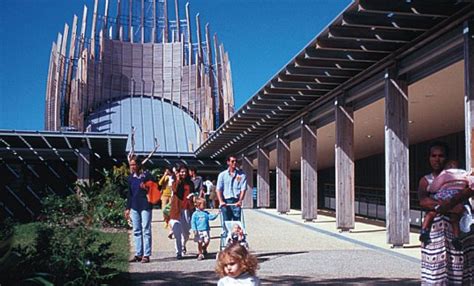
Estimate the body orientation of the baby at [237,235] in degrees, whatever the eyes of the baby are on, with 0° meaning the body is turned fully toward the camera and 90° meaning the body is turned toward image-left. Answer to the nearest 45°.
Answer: approximately 0°

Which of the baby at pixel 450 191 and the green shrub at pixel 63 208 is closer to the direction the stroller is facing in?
the baby

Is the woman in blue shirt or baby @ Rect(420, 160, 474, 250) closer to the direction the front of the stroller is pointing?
the baby
